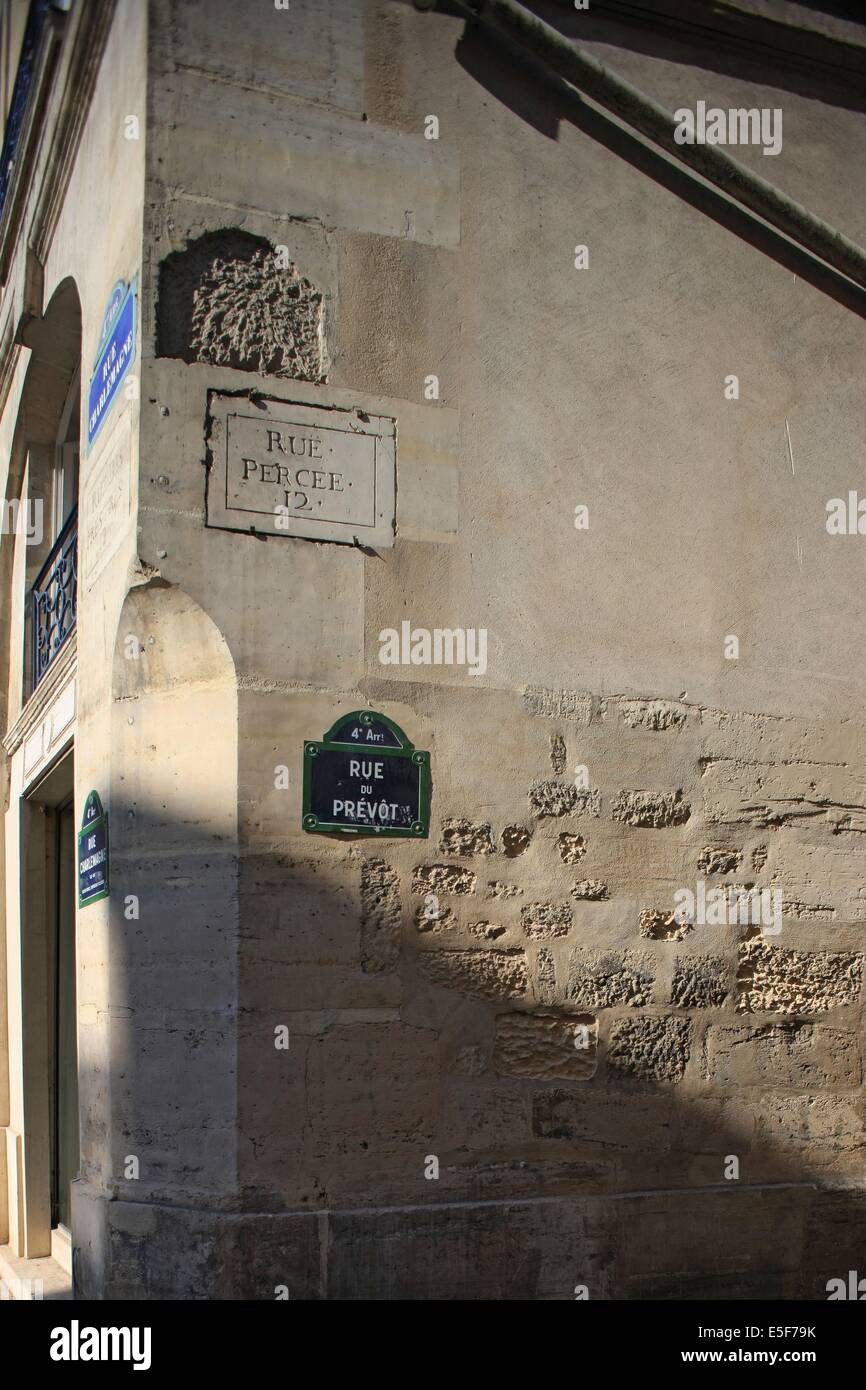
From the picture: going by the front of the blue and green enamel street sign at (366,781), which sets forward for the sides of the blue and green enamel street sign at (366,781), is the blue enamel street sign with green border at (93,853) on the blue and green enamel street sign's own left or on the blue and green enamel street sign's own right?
on the blue and green enamel street sign's own right

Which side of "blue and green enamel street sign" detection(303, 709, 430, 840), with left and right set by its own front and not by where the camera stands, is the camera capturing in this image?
front
